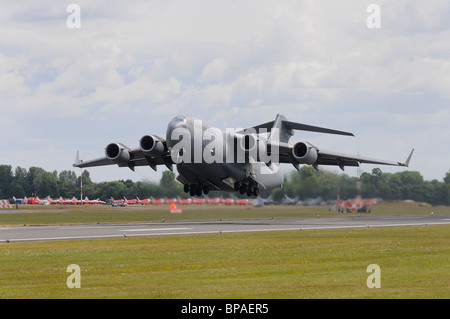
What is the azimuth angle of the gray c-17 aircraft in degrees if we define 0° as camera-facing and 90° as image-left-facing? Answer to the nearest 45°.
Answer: approximately 45°
